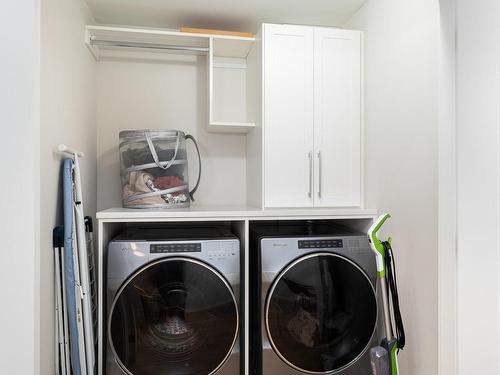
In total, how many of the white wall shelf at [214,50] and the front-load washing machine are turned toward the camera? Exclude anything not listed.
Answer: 2

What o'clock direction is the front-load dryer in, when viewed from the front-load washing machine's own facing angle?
The front-load dryer is roughly at 9 o'clock from the front-load washing machine.

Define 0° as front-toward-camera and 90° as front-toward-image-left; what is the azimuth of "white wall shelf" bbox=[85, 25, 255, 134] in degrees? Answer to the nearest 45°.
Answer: approximately 0°
